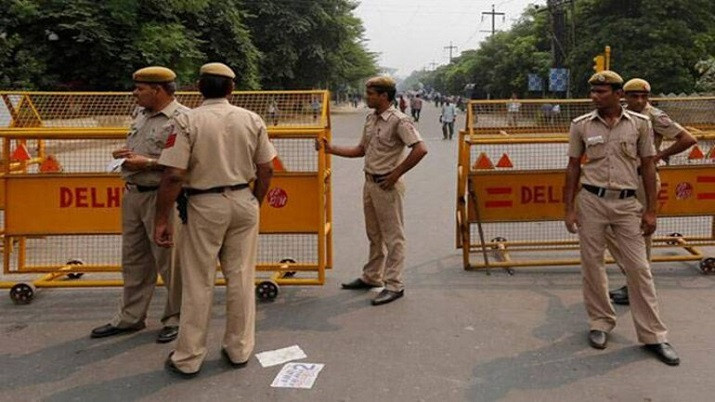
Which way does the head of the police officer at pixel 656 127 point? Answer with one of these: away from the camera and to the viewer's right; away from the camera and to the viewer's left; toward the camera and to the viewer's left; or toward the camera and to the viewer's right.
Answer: toward the camera and to the viewer's left

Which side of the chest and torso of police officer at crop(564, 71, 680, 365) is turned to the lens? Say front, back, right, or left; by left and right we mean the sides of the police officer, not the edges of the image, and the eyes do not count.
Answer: front

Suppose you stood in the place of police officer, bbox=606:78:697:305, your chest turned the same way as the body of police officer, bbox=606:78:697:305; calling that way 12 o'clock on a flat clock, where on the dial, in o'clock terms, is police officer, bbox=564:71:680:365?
police officer, bbox=564:71:680:365 is roughly at 11 o'clock from police officer, bbox=606:78:697:305.

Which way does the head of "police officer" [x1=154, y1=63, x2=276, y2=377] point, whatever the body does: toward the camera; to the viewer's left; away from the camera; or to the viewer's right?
away from the camera

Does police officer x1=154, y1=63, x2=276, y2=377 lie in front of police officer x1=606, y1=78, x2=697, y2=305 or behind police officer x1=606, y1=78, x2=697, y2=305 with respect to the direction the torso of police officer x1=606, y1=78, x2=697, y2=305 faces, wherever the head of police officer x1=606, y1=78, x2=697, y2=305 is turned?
in front

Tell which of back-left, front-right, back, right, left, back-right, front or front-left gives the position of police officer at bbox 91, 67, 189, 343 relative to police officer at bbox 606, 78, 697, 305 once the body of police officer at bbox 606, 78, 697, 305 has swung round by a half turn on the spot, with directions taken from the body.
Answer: back

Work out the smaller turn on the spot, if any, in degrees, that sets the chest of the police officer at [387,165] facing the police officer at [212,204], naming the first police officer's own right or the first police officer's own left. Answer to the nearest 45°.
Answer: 0° — they already face them

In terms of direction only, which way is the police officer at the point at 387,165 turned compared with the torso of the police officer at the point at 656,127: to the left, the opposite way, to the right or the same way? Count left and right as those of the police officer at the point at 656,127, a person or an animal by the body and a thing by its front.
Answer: the same way

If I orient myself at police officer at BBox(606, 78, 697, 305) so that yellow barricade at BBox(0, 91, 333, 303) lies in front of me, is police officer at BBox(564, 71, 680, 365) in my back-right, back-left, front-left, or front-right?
front-left

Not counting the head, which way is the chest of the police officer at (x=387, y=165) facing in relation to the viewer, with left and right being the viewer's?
facing the viewer and to the left of the viewer

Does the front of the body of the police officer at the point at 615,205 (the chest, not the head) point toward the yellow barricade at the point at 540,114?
no

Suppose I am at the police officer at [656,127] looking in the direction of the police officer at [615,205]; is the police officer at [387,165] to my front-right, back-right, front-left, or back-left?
front-right

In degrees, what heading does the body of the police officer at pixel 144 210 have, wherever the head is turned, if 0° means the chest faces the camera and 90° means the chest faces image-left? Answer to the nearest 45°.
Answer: approximately 45°

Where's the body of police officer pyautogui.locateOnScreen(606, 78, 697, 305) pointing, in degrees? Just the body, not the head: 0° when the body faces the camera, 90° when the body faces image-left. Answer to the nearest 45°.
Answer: approximately 45°

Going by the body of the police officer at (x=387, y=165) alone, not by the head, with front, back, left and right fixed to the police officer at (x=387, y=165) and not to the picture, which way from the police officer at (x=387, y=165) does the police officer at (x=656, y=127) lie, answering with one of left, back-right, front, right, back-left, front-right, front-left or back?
back-left

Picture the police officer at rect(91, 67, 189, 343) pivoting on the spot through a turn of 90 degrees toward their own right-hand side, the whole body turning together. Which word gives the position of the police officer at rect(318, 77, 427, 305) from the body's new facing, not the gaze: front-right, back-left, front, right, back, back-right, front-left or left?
back-right

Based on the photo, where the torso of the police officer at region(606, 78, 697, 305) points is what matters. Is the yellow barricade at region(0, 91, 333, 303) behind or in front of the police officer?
in front

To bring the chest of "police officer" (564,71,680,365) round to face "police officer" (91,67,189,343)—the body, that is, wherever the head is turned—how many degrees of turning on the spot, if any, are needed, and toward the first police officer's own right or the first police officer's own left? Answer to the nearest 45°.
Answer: approximately 90° to the first police officer's own right
